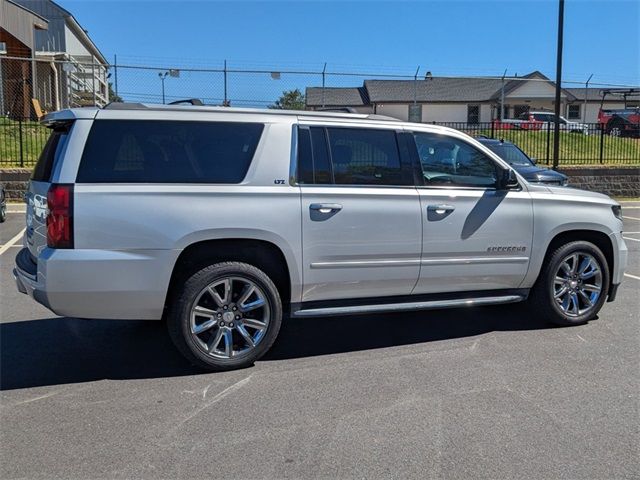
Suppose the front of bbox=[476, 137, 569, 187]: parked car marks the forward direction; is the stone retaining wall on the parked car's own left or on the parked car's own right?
on the parked car's own left

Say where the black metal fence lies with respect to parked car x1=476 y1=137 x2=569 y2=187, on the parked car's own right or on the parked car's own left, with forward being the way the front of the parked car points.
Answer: on the parked car's own left

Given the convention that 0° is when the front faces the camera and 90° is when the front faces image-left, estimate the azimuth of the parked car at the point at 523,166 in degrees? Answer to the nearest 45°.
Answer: approximately 315°
